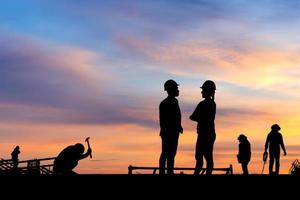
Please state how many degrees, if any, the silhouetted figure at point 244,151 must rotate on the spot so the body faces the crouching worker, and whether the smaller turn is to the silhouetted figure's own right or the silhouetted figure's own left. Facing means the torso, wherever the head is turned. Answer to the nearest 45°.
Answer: approximately 45° to the silhouetted figure's own left

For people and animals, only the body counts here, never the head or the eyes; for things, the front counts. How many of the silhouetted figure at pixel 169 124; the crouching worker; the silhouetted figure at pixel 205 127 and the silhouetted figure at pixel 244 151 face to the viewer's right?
2

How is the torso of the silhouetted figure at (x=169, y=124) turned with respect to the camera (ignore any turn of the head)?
to the viewer's right

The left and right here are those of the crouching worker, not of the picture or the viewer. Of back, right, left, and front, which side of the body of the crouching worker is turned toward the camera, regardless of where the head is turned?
right

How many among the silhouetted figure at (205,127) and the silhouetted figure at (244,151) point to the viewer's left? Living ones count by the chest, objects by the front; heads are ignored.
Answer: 2

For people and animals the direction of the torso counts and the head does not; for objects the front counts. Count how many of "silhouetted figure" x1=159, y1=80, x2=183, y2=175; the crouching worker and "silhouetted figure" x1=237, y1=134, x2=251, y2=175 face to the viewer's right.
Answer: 2

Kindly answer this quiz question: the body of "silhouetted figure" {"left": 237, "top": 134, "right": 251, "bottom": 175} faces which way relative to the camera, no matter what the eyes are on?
to the viewer's left

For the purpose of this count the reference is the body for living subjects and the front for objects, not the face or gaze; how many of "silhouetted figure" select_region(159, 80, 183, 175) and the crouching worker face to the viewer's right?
2

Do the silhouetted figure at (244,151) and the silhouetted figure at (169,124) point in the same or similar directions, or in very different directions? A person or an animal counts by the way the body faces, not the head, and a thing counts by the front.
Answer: very different directions

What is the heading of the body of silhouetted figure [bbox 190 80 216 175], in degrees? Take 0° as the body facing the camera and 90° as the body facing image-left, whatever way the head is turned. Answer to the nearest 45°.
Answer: approximately 90°
